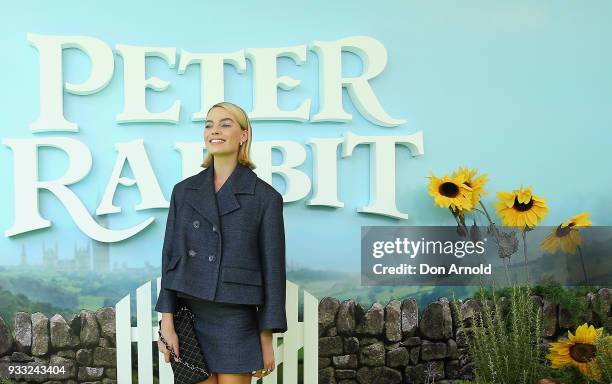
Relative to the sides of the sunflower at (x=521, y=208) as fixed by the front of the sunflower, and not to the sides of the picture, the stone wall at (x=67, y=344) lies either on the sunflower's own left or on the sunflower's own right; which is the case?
on the sunflower's own right

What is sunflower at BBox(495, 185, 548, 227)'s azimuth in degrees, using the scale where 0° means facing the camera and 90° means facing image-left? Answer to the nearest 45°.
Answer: approximately 0°
